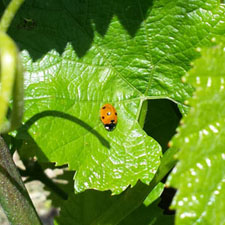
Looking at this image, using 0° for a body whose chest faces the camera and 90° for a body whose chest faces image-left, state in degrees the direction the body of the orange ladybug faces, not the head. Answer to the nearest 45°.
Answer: approximately 0°
